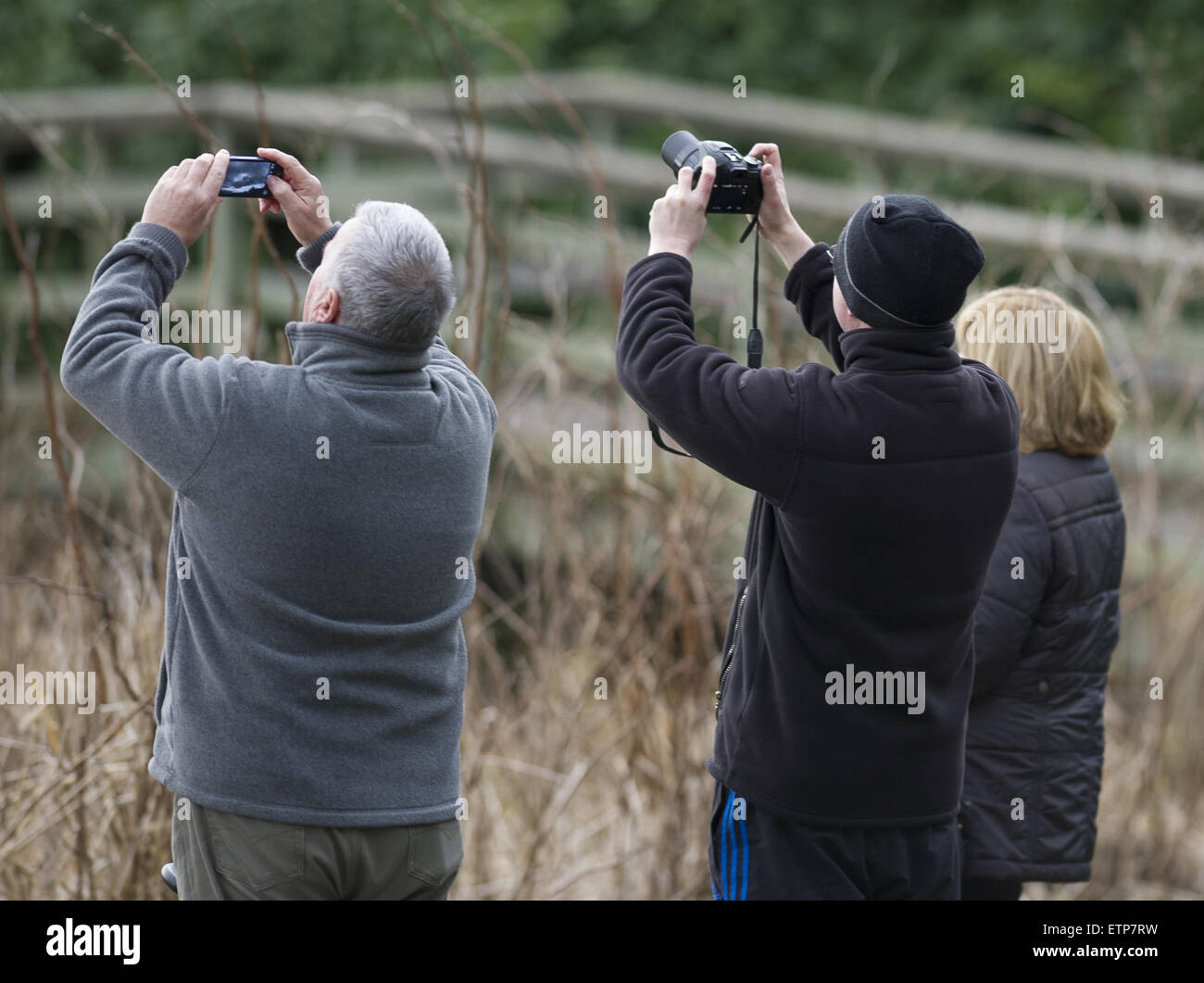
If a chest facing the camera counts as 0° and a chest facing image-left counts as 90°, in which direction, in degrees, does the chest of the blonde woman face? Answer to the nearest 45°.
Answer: approximately 135°

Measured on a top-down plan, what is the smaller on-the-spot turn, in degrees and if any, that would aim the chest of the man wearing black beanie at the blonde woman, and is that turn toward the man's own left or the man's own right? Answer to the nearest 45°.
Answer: approximately 90° to the man's own right

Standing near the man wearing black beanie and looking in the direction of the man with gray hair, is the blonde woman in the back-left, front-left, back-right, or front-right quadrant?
back-right

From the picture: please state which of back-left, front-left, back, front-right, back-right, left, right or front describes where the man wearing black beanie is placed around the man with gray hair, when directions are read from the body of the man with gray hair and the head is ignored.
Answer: back-right

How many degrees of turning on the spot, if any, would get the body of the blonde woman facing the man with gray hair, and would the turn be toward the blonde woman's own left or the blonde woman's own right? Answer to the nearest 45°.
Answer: approximately 90° to the blonde woman's own left

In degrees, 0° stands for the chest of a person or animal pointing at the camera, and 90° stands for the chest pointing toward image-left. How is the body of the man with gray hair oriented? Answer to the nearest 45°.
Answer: approximately 135°

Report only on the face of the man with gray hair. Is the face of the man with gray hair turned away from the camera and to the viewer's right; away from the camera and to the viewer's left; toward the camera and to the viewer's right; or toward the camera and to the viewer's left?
away from the camera and to the viewer's left

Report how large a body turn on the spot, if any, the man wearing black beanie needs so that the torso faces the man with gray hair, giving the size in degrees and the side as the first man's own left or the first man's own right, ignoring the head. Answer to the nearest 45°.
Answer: approximately 45° to the first man's own left

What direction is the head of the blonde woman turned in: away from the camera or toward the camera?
away from the camera

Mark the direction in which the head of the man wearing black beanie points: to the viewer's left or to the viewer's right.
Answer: to the viewer's left
